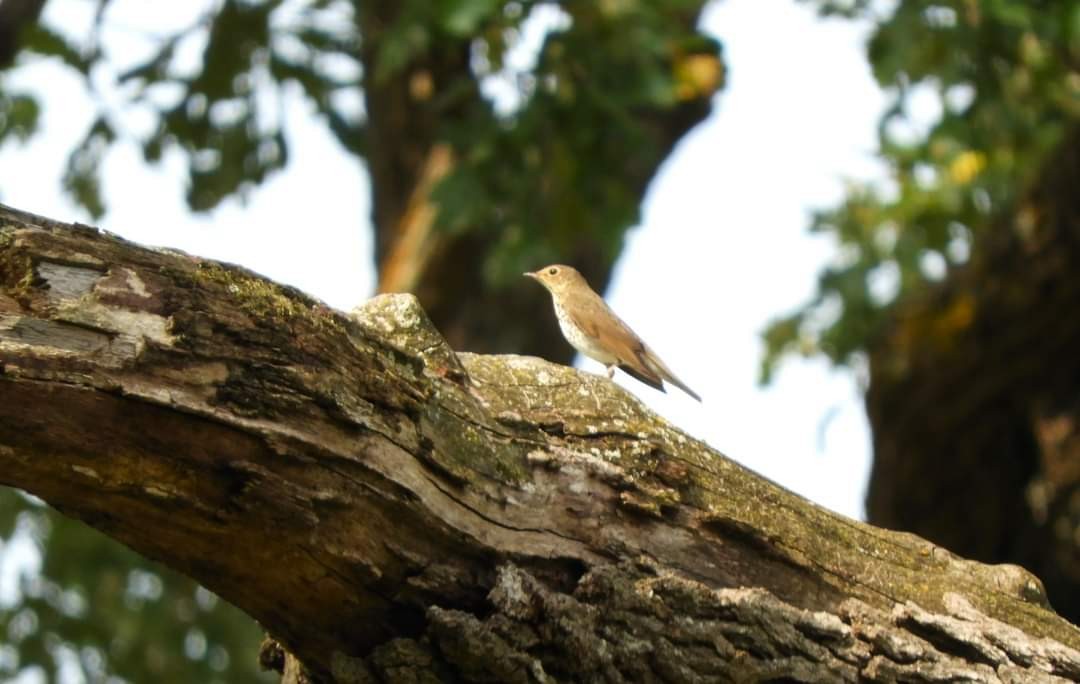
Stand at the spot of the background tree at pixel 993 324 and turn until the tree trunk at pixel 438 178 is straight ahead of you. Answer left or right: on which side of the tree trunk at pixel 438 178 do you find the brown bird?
left

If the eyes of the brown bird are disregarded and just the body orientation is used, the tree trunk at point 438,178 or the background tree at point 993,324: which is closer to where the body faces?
the tree trunk

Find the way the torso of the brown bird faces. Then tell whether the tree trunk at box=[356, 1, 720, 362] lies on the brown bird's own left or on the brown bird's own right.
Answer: on the brown bird's own right

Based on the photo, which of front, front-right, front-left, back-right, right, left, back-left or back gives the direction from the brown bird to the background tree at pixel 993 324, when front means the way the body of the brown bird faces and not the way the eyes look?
back-right

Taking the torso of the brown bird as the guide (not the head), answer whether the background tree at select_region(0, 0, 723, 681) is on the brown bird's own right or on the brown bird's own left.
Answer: on the brown bird's own right

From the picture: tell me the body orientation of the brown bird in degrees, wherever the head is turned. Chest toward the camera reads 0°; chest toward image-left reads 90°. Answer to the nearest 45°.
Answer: approximately 90°
